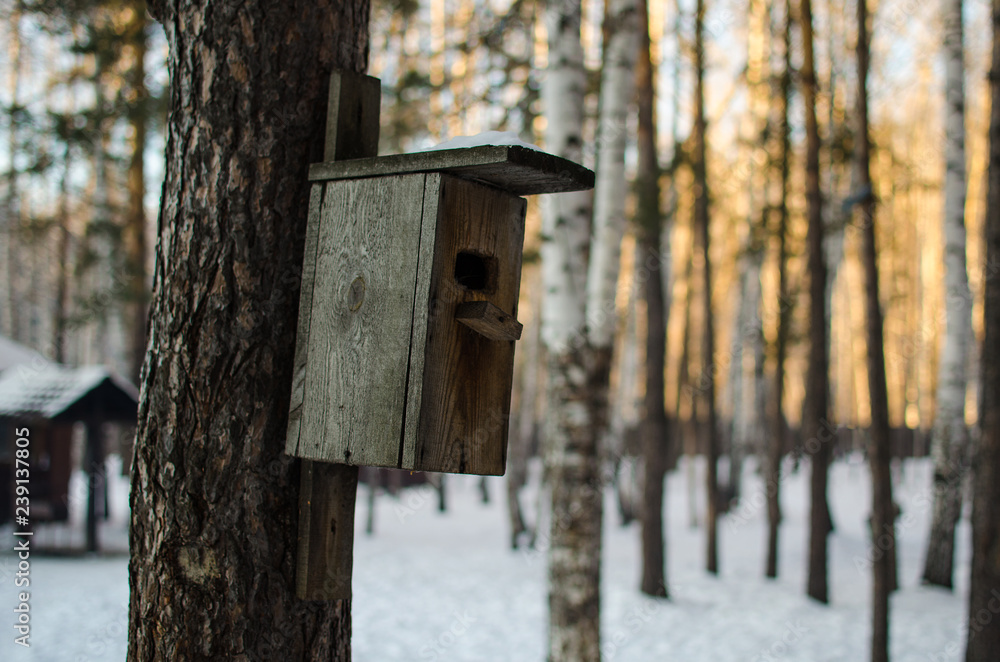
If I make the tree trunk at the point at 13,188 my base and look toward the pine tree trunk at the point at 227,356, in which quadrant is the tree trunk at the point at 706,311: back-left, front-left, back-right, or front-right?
front-left

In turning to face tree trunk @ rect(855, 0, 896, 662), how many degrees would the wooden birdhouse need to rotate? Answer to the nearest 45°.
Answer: approximately 90° to its left

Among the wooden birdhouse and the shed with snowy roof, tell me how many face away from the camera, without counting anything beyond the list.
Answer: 0

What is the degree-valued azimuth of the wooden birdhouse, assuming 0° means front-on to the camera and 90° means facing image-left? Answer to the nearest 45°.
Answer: approximately 315°

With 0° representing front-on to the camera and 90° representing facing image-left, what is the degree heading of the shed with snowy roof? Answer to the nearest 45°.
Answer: approximately 315°

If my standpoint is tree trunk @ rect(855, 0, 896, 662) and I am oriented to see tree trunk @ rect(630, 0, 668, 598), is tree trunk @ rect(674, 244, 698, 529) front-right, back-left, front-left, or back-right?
front-right

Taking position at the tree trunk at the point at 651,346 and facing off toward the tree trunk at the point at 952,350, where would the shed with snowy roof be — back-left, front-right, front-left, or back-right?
back-left
